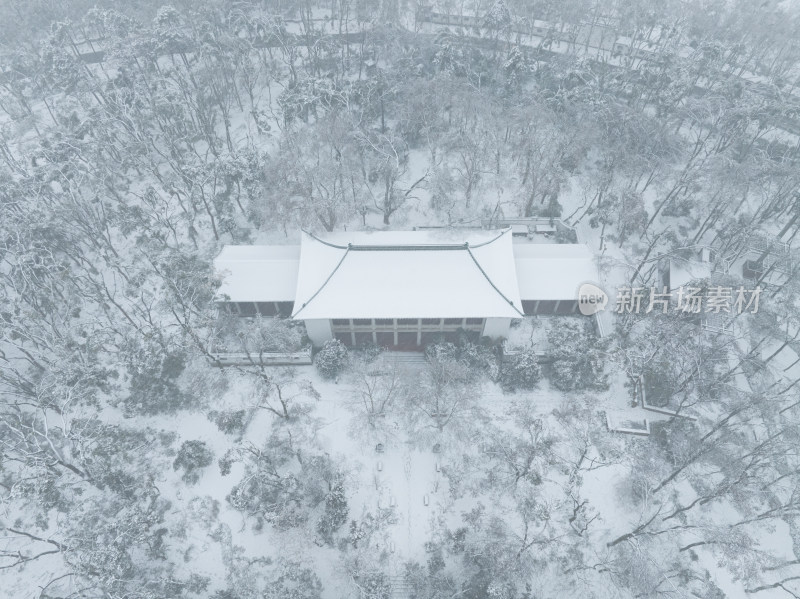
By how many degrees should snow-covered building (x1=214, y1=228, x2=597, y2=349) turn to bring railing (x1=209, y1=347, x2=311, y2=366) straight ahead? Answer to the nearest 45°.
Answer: approximately 90° to its right

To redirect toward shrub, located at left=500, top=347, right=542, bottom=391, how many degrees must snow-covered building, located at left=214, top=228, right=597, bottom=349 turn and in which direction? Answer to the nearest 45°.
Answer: approximately 45° to its left

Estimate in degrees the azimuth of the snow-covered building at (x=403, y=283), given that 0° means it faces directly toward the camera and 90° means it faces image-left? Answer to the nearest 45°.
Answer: approximately 0°

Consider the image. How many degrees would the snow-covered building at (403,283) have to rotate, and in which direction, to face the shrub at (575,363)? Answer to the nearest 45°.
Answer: approximately 90° to its left

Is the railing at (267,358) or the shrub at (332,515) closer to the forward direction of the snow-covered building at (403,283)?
the shrub

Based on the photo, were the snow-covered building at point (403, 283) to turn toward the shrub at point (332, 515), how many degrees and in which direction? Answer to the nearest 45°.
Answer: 0° — it already faces it

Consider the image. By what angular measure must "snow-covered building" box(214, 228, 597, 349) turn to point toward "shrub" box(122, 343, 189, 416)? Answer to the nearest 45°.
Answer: approximately 90° to its right

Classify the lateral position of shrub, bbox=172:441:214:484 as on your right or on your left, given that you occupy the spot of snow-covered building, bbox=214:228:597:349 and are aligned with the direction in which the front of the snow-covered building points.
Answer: on your right
